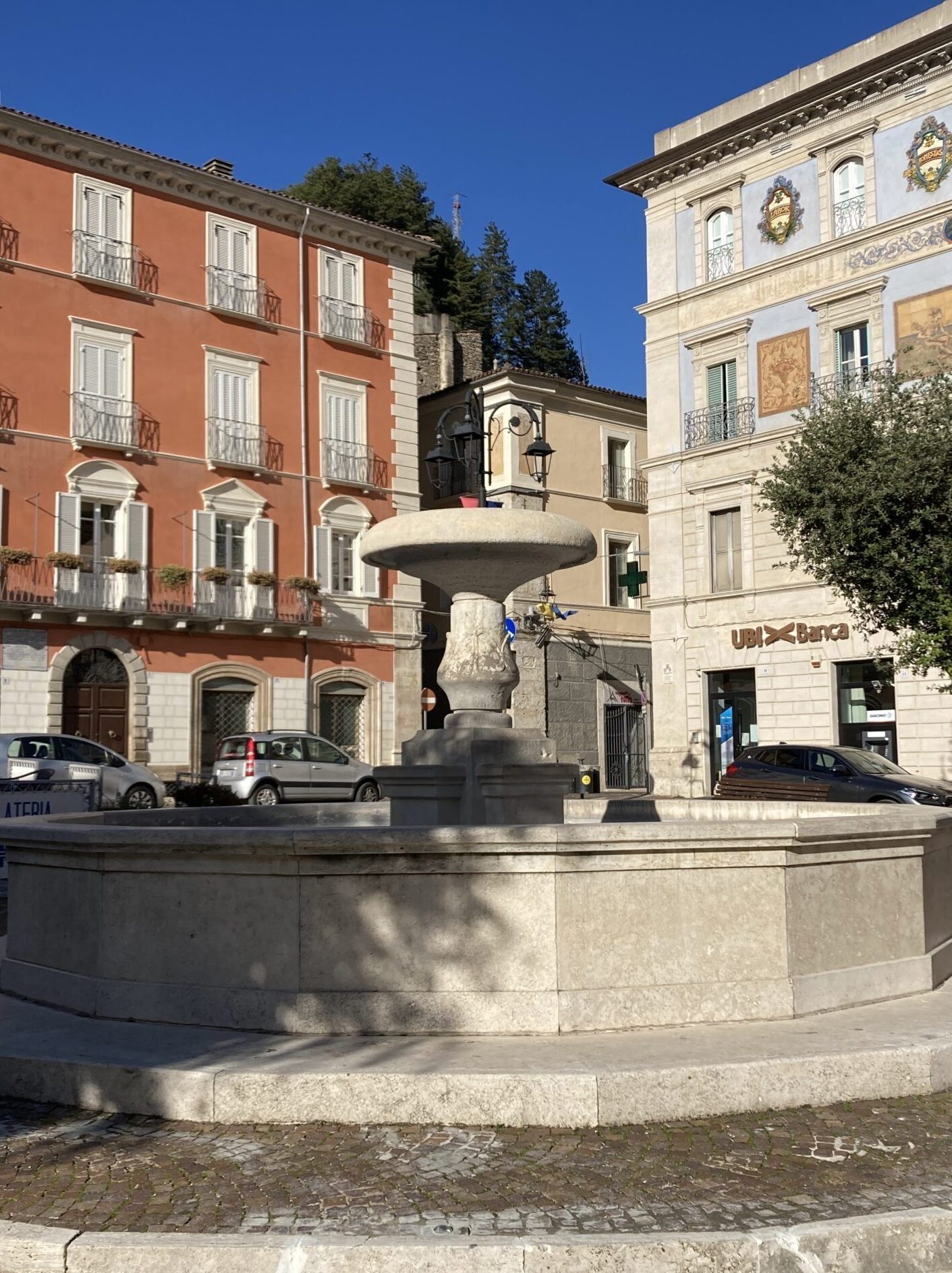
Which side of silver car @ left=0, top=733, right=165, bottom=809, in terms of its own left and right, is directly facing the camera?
right

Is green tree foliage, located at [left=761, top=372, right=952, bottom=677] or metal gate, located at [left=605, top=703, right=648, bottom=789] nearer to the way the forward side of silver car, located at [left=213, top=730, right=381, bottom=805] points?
the metal gate

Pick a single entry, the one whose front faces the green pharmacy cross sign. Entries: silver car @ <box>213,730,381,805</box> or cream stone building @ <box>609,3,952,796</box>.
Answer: the silver car

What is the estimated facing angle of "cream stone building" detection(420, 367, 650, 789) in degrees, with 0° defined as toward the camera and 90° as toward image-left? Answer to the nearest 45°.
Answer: approximately 315°

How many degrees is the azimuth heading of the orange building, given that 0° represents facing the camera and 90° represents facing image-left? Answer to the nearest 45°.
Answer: approximately 315°

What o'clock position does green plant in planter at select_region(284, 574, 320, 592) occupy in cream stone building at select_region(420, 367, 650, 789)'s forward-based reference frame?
The green plant in planter is roughly at 3 o'clock from the cream stone building.

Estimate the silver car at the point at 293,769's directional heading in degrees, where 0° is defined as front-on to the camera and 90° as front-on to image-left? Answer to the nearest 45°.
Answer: approximately 225°

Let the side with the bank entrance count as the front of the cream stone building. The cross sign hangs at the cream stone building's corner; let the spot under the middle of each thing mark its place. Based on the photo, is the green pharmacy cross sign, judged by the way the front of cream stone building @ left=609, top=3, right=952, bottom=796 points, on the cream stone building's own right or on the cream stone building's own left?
on the cream stone building's own right

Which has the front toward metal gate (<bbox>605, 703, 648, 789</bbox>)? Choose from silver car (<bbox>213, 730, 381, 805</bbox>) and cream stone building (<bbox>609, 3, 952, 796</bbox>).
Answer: the silver car

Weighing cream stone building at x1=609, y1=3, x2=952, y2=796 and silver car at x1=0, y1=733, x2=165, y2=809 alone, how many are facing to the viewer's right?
1

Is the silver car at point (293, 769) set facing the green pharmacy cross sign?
yes
